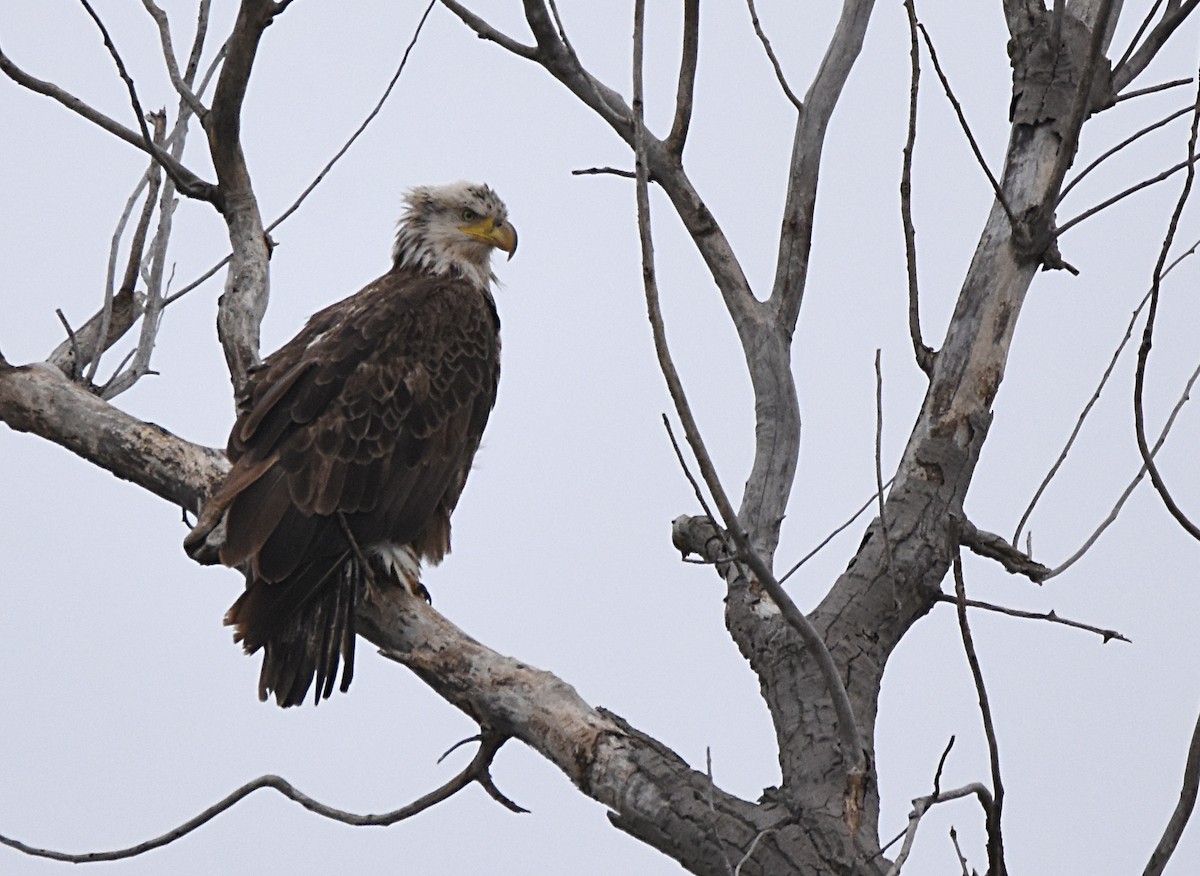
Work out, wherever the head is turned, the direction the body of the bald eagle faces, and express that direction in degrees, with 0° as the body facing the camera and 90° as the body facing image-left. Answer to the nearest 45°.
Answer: approximately 225°
